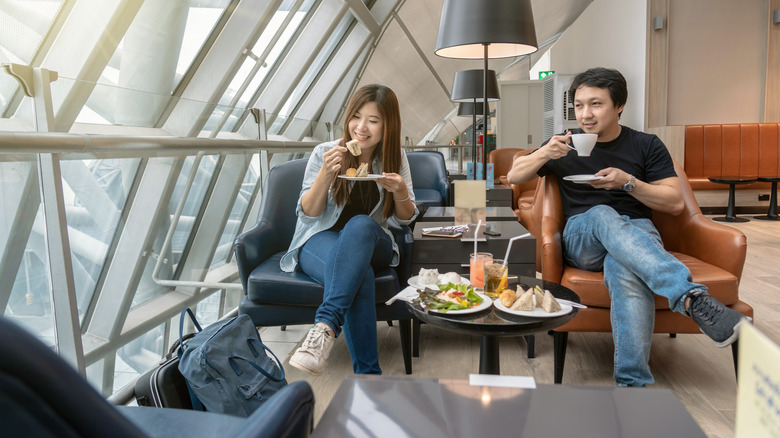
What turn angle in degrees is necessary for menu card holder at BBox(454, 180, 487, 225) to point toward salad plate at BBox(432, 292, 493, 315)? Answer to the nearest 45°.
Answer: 0° — it already faces it

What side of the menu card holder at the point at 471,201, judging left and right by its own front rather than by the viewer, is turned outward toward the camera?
front

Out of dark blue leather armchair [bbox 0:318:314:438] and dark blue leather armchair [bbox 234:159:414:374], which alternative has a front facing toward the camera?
dark blue leather armchair [bbox 234:159:414:374]

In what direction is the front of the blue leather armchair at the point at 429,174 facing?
toward the camera

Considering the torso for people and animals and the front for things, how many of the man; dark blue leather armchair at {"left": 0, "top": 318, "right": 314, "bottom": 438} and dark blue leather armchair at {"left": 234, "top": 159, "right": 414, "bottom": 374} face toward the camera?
2

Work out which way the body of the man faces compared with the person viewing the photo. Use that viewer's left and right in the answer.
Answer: facing the viewer

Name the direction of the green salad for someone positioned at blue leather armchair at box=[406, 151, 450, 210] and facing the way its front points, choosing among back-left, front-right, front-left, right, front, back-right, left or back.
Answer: front

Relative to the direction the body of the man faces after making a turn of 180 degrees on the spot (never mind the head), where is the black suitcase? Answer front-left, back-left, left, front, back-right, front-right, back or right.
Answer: back-left

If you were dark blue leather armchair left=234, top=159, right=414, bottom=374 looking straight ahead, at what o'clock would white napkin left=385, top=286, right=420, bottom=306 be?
The white napkin is roughly at 11 o'clock from the dark blue leather armchair.

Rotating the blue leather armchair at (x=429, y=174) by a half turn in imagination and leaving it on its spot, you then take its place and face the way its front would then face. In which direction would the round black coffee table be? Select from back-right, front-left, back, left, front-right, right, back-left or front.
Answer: back

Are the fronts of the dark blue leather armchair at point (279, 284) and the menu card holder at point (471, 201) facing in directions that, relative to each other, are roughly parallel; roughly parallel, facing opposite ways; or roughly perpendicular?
roughly parallel

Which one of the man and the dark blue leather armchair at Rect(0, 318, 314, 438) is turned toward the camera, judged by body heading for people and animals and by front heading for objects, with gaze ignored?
the man

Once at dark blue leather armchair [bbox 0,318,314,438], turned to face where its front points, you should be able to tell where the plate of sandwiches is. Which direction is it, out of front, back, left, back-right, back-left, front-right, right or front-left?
front

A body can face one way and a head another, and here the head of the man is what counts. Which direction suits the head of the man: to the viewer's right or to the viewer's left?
to the viewer's left

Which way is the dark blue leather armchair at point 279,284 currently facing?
toward the camera

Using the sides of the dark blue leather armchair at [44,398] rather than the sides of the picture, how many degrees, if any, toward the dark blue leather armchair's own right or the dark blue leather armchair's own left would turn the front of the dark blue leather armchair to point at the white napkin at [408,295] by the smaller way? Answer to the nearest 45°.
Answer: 0° — it already faces it

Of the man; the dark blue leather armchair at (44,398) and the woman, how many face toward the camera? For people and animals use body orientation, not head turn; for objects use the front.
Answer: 2
